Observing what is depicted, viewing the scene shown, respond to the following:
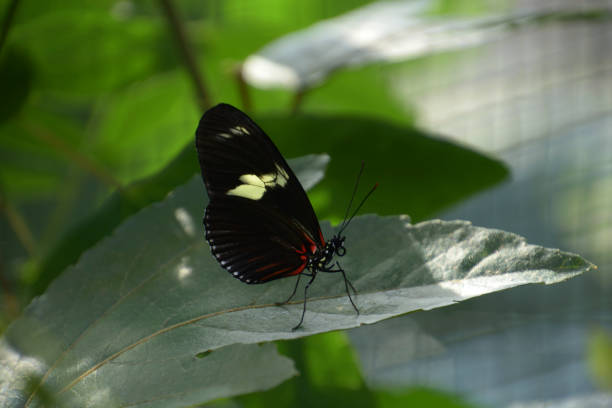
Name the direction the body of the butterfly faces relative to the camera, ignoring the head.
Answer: to the viewer's right
